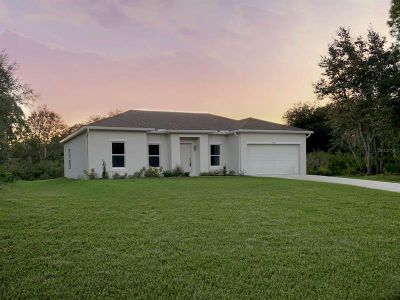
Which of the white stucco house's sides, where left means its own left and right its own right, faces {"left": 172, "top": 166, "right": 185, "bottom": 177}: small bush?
front

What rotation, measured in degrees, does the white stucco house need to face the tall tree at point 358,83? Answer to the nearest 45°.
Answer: approximately 90° to its left

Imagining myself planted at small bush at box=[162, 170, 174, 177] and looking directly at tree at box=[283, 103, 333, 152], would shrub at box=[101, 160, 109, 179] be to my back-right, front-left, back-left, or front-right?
back-left

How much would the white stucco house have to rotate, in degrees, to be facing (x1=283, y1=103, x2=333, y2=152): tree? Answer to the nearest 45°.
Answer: approximately 135° to its left

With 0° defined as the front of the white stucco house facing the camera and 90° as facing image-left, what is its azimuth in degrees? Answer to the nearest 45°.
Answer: approximately 0°

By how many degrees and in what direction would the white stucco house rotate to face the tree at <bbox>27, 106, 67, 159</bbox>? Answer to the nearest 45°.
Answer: approximately 135° to its right

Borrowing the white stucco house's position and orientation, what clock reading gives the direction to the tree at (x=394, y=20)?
The tree is roughly at 9 o'clock from the white stucco house.
